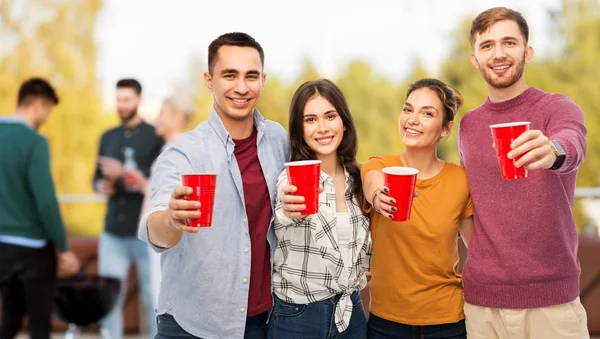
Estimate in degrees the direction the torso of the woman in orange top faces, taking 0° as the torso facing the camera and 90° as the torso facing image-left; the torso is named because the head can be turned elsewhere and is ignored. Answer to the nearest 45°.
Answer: approximately 0°

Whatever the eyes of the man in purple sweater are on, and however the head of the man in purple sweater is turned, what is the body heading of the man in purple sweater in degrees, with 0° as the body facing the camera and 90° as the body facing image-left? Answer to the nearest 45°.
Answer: approximately 0°

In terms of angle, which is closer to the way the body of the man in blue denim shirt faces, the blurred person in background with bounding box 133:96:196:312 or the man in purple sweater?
the man in purple sweater

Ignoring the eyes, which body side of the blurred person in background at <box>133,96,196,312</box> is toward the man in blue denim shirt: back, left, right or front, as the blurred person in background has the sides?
left

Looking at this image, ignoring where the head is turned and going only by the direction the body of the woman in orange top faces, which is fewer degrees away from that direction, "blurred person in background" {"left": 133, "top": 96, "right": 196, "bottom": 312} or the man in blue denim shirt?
the man in blue denim shirt

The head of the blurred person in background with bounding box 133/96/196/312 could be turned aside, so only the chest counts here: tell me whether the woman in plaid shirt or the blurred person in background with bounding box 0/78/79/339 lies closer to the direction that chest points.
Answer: the blurred person in background

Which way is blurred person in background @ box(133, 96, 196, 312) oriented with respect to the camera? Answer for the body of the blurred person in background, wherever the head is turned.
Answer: to the viewer's left
